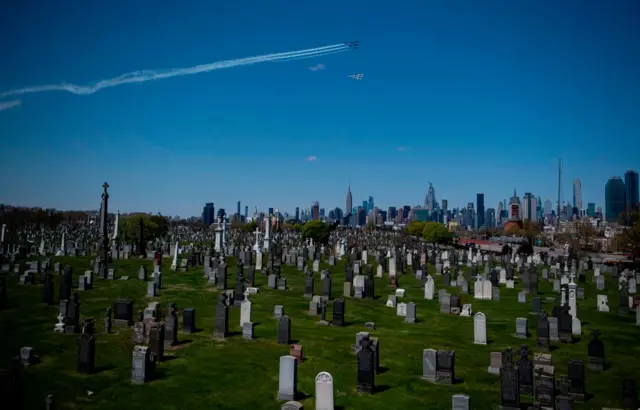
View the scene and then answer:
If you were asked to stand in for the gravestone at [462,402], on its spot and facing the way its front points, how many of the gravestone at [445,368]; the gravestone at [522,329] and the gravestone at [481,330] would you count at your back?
3

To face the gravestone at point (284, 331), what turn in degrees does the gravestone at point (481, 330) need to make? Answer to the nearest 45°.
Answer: approximately 45° to its right

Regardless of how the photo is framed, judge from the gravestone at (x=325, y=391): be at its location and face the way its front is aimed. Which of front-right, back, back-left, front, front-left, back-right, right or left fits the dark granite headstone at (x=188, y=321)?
back-right

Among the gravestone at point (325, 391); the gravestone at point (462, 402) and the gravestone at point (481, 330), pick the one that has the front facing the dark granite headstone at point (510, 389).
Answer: the gravestone at point (481, 330)

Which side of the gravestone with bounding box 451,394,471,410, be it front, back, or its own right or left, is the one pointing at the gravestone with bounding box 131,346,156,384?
right

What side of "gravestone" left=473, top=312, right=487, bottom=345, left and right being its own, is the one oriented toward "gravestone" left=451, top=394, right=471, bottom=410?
front

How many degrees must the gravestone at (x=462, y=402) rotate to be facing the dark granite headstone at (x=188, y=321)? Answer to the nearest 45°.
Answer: approximately 135° to its right

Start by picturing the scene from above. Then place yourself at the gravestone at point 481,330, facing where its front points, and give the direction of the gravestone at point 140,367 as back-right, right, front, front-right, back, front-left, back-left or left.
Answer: front-right

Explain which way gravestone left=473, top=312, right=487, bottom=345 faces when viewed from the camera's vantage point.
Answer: facing the viewer

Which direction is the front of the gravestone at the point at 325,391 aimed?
toward the camera

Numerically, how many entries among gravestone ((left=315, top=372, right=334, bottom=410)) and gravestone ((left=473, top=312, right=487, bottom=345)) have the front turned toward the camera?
2

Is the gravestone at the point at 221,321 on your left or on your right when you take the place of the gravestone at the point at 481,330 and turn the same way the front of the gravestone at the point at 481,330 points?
on your right

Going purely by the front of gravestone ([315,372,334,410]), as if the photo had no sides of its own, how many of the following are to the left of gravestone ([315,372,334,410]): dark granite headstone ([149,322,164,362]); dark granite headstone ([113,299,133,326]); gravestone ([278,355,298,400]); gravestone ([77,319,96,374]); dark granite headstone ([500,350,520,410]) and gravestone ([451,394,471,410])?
2

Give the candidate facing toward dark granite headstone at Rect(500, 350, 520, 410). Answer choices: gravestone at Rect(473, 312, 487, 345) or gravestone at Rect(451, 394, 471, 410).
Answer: gravestone at Rect(473, 312, 487, 345)

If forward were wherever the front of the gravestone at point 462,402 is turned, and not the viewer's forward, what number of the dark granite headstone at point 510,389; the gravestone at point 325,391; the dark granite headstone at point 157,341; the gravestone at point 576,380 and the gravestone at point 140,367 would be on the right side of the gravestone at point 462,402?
3

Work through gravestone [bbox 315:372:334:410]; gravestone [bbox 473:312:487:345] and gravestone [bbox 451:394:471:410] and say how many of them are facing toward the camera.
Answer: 3

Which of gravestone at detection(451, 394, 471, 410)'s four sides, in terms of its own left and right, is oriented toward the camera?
front

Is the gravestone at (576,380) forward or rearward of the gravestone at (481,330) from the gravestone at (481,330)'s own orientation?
forward

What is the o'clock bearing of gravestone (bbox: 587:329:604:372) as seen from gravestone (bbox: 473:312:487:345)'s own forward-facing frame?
gravestone (bbox: 587:329:604:372) is roughly at 10 o'clock from gravestone (bbox: 473:312:487:345).
